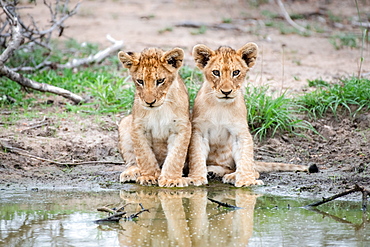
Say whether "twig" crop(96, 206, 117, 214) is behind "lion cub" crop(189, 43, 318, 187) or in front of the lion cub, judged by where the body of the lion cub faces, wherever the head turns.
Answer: in front

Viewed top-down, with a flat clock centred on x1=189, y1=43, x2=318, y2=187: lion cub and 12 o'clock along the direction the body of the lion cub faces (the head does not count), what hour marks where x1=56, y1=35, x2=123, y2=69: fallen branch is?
The fallen branch is roughly at 5 o'clock from the lion cub.

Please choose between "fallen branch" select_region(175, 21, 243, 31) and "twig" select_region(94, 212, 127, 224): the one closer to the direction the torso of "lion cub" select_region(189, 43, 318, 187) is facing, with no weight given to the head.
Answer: the twig

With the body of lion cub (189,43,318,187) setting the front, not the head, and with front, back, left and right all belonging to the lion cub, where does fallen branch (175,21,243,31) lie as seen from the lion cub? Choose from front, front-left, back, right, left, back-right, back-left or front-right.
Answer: back

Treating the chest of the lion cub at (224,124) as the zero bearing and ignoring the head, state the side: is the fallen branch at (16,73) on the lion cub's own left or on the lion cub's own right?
on the lion cub's own right

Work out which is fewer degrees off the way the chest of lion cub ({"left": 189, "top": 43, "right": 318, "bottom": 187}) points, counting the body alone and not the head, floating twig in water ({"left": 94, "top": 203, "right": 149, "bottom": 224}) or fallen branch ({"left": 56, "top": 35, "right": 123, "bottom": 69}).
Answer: the floating twig in water

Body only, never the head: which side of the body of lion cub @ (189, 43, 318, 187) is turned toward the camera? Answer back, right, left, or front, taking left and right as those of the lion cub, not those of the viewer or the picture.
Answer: front

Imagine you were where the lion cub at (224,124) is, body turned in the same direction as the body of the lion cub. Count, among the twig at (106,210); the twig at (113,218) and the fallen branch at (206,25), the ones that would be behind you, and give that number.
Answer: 1

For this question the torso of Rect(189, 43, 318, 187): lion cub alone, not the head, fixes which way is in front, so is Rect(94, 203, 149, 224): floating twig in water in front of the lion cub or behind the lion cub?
in front

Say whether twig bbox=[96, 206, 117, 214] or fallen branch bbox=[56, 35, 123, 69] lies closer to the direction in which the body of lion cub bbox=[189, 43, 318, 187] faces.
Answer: the twig

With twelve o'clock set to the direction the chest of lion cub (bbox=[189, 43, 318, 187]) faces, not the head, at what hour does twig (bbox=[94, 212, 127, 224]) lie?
The twig is roughly at 1 o'clock from the lion cub.
